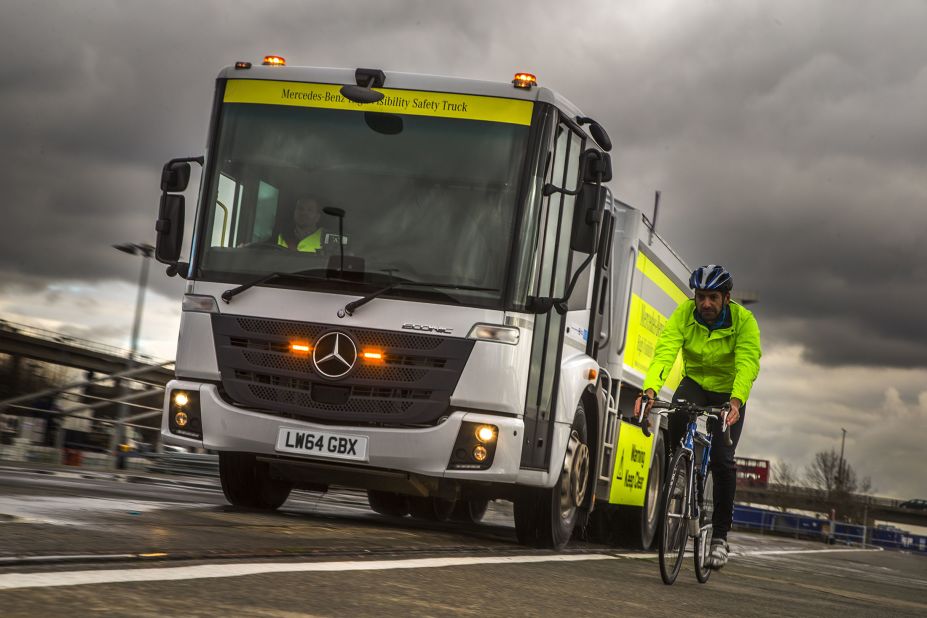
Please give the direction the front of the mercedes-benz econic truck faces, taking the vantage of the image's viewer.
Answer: facing the viewer and to the left of the viewer

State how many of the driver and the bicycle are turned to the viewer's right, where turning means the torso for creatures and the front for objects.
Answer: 0

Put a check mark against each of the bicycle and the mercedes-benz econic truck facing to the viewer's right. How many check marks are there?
0

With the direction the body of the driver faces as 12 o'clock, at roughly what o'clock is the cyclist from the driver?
The cyclist is roughly at 8 o'clock from the driver.

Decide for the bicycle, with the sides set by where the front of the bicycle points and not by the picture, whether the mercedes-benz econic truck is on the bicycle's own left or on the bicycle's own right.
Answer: on the bicycle's own right

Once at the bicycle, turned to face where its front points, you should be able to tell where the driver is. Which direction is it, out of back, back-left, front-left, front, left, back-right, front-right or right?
right

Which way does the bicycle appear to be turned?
toward the camera
